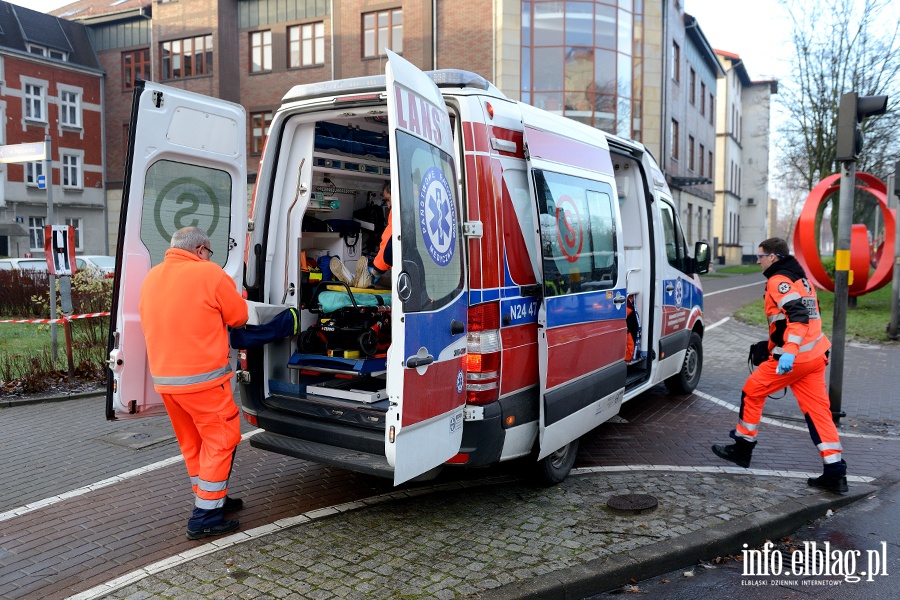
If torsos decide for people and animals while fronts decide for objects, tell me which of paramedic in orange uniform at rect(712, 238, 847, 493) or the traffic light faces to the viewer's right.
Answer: the traffic light

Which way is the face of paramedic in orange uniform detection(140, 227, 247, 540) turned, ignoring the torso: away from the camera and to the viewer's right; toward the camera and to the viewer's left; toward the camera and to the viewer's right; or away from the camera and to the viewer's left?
away from the camera and to the viewer's right

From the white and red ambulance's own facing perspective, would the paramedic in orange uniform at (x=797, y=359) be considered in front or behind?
in front

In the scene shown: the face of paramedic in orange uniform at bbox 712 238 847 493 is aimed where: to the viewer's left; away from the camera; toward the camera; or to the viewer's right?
to the viewer's left

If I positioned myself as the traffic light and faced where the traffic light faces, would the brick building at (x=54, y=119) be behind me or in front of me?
behind

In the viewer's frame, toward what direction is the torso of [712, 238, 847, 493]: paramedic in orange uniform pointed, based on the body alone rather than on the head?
to the viewer's left

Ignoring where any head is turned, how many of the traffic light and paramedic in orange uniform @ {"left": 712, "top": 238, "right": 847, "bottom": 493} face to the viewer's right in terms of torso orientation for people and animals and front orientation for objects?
1

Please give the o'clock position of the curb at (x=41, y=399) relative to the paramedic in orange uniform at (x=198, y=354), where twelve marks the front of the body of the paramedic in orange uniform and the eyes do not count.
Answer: The curb is roughly at 10 o'clock from the paramedic in orange uniform.

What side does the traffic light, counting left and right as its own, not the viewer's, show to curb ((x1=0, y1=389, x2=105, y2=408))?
back

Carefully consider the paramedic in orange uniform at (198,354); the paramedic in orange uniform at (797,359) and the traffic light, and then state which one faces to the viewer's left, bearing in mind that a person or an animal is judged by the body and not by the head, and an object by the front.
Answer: the paramedic in orange uniform at (797,359)

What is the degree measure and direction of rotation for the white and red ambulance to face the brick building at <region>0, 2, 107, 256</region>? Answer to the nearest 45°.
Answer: approximately 90° to its left

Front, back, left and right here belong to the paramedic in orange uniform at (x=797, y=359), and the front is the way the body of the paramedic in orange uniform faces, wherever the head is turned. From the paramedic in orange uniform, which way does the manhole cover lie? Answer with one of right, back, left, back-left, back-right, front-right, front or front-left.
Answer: front-left

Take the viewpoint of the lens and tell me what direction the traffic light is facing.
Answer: facing to the right of the viewer

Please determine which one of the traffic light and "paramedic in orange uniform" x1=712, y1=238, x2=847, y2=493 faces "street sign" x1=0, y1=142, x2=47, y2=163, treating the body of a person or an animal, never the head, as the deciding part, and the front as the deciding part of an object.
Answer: the paramedic in orange uniform

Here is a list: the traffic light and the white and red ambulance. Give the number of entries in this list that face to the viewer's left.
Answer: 0

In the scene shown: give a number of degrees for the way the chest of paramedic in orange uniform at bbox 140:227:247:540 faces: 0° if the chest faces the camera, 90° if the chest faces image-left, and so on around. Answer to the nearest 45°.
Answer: approximately 225°
